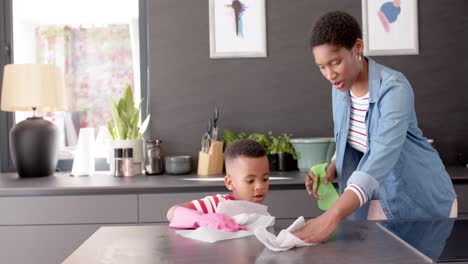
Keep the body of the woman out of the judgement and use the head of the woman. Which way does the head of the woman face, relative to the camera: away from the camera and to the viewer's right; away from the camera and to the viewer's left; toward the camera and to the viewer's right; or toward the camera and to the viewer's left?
toward the camera and to the viewer's left

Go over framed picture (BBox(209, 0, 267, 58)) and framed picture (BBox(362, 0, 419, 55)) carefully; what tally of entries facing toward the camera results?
2

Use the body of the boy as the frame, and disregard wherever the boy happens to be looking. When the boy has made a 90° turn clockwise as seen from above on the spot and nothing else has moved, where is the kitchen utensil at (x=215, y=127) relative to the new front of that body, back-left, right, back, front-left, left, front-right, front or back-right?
back-right

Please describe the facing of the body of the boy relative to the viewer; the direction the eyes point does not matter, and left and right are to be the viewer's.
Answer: facing the viewer and to the right of the viewer

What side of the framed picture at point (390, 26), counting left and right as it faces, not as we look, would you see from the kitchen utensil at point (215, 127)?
right

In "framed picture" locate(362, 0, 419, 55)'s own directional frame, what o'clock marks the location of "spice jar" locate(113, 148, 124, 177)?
The spice jar is roughly at 2 o'clock from the framed picture.

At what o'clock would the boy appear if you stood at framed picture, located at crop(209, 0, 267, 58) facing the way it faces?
The boy is roughly at 12 o'clock from the framed picture.

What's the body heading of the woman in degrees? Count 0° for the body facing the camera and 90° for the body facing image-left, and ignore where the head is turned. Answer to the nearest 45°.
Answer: approximately 45°

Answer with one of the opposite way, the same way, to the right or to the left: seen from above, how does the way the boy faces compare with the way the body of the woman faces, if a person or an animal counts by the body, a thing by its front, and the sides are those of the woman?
to the left

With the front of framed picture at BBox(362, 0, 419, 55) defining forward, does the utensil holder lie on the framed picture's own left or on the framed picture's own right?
on the framed picture's own right

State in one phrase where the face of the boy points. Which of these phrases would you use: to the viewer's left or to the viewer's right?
to the viewer's right
